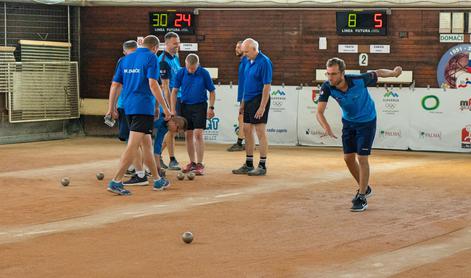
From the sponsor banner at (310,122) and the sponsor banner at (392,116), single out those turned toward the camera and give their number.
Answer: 2

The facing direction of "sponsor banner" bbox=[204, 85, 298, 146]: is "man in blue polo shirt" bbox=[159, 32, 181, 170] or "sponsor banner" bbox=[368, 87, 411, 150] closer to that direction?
the man in blue polo shirt

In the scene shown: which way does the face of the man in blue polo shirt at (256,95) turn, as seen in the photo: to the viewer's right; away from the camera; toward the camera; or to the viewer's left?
to the viewer's left

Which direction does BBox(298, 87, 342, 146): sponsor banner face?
toward the camera

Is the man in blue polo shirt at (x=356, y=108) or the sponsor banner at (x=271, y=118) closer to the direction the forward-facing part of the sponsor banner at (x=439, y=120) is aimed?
the man in blue polo shirt

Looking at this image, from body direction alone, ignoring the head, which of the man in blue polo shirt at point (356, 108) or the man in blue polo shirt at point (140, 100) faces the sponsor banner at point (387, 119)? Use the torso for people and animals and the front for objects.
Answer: the man in blue polo shirt at point (140, 100)

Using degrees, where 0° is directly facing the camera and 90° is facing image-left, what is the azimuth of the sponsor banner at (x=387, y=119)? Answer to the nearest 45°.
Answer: approximately 0°

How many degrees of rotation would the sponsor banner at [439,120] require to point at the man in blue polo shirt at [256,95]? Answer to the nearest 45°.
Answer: approximately 45° to its right

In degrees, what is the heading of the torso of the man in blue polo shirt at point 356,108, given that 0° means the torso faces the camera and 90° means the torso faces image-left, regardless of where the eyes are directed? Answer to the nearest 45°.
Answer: approximately 45°

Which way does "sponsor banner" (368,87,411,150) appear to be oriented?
toward the camera

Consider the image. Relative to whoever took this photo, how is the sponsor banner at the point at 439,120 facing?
facing the viewer

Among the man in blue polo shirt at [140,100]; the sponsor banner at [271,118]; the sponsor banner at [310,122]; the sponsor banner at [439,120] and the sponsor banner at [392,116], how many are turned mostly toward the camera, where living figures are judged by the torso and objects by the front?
4

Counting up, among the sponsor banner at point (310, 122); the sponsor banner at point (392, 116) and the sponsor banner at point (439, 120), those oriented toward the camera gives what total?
3

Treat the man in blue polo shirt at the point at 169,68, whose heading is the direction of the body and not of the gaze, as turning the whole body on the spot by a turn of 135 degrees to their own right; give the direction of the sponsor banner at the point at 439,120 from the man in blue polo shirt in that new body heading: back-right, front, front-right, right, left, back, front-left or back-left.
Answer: back-right

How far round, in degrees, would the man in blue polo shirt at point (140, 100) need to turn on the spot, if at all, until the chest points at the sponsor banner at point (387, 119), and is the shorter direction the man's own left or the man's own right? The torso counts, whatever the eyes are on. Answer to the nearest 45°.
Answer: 0° — they already face it
